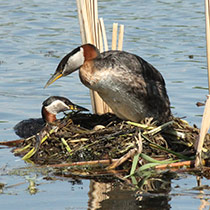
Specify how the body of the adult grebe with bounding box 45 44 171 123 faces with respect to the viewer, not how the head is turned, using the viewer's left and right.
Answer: facing to the left of the viewer

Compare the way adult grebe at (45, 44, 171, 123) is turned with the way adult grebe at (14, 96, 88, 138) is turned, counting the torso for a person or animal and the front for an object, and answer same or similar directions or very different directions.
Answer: very different directions

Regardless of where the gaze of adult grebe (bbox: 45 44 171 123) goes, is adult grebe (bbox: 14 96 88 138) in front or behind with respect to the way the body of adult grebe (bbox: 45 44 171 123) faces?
in front

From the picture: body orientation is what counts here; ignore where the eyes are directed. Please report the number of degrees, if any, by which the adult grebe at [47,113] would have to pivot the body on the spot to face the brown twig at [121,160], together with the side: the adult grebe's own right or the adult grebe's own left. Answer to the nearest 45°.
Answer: approximately 45° to the adult grebe's own right

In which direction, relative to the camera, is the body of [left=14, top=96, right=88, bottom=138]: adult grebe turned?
to the viewer's right

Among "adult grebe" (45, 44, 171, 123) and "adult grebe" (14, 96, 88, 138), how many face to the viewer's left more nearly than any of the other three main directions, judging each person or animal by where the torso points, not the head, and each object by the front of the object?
1

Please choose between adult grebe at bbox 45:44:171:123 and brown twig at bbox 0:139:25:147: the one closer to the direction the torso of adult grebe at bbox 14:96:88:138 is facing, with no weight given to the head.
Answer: the adult grebe

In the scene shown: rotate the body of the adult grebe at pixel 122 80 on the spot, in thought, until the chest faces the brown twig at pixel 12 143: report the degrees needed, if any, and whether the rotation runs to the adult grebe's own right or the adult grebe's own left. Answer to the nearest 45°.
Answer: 0° — it already faces it
